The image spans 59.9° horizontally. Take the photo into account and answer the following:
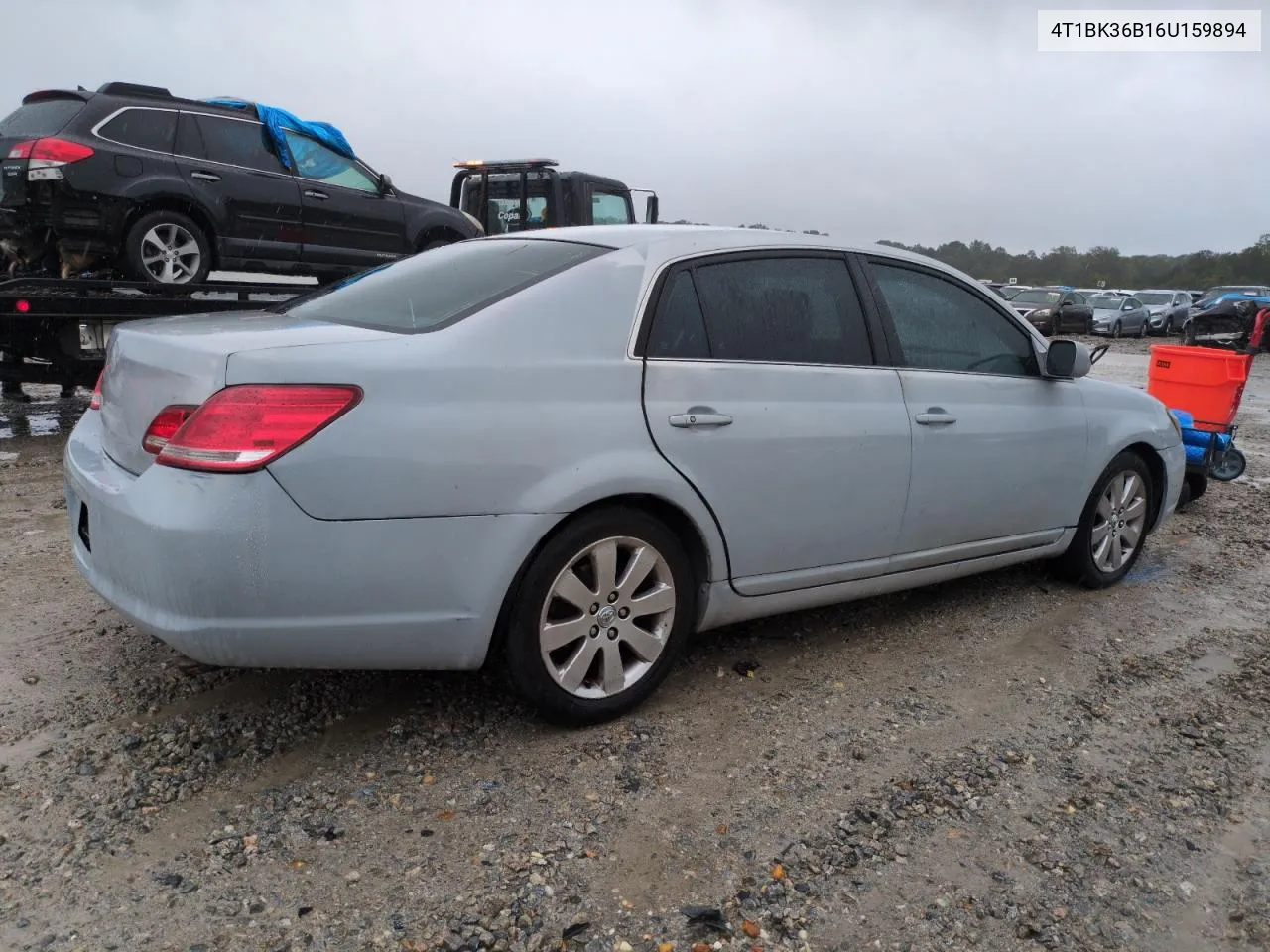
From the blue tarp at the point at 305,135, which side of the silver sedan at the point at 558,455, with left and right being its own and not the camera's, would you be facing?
left

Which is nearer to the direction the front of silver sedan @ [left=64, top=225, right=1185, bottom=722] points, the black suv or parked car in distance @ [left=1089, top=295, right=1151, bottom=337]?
the parked car in distance

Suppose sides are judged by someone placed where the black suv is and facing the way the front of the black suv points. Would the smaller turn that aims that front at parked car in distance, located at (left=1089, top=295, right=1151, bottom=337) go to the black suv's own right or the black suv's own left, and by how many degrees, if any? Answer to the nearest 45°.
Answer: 0° — it already faces it

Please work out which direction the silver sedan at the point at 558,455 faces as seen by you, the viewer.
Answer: facing away from the viewer and to the right of the viewer

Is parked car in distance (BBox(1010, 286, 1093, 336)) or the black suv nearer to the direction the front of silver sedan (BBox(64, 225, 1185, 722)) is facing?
the parked car in distance

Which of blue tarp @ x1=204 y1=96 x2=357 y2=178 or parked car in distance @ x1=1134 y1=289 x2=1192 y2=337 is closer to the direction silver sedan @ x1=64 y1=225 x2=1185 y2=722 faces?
the parked car in distance

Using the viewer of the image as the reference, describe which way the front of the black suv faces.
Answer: facing away from the viewer and to the right of the viewer
